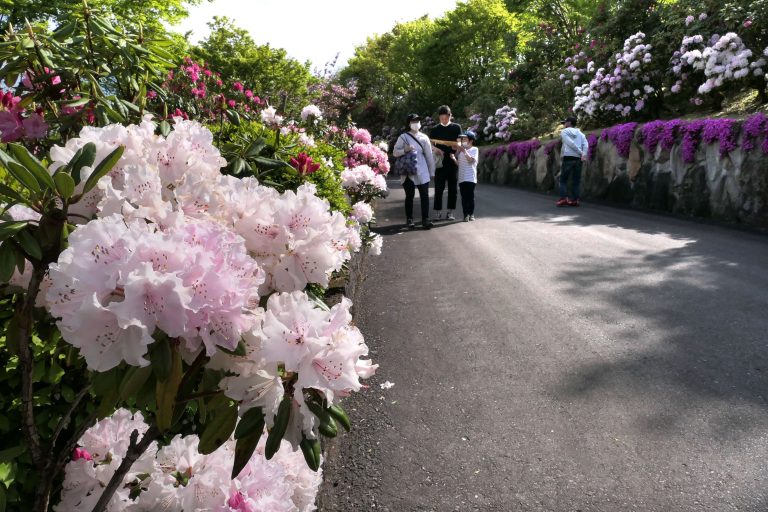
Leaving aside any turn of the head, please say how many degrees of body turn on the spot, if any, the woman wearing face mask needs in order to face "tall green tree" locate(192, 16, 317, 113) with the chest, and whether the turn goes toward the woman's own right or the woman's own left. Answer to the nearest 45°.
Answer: approximately 135° to the woman's own right

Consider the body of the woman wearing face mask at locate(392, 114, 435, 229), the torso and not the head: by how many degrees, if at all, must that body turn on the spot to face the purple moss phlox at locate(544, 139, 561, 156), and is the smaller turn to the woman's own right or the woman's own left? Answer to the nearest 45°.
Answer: approximately 135° to the woman's own left

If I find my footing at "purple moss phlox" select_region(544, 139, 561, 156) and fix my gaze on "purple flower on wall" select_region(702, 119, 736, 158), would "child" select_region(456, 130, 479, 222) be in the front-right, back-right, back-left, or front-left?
front-right

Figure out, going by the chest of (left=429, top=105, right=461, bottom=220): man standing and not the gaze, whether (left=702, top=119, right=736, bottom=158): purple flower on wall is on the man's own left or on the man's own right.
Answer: on the man's own left

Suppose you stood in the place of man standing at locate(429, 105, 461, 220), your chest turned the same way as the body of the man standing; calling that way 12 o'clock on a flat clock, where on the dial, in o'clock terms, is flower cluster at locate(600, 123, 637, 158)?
The flower cluster is roughly at 8 o'clock from the man standing.

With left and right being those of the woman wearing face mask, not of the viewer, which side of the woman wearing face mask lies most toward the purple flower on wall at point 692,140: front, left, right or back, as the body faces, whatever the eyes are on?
left

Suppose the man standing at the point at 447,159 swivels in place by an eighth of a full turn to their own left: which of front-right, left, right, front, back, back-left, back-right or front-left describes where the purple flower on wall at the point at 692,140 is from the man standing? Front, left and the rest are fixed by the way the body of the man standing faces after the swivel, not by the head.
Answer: front-left

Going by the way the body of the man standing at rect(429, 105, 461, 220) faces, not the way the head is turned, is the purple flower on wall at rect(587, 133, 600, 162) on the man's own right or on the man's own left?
on the man's own left

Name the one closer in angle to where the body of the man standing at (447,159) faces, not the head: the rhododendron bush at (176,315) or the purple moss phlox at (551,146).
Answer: the rhododendron bush

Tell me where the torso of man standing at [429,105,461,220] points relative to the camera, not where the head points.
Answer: toward the camera

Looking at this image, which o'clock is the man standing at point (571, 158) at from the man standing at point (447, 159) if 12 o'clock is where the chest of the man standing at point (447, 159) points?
the man standing at point (571, 158) is roughly at 8 o'clock from the man standing at point (447, 159).

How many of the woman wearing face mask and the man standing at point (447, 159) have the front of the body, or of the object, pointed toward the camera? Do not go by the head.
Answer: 2

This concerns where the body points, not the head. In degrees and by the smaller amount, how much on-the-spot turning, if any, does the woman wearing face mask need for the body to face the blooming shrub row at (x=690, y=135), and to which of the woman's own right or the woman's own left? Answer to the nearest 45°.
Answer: approximately 90° to the woman's own left

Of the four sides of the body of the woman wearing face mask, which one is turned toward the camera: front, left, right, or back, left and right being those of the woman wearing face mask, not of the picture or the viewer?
front
